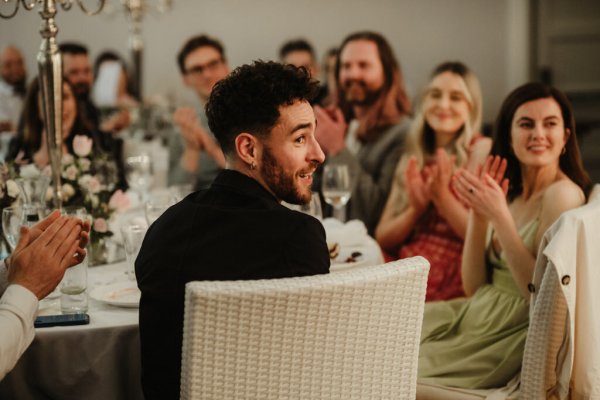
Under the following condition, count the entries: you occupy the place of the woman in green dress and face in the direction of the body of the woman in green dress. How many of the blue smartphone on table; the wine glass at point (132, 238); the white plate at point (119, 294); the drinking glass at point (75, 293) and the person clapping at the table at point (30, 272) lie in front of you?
5

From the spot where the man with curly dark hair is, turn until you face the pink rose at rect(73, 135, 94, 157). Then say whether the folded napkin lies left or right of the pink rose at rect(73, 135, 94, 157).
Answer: right

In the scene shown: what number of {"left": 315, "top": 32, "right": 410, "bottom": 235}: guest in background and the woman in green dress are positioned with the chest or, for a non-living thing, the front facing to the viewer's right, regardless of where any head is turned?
0

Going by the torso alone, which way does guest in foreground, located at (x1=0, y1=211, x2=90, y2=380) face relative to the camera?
to the viewer's right

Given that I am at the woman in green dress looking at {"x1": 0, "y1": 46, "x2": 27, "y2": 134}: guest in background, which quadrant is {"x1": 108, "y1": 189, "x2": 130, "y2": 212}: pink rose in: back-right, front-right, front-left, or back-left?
front-left

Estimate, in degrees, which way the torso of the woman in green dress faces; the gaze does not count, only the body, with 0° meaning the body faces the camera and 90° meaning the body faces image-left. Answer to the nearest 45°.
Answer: approximately 45°

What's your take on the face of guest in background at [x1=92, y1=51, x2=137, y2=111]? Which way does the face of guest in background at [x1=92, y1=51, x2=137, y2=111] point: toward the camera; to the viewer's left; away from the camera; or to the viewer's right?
toward the camera

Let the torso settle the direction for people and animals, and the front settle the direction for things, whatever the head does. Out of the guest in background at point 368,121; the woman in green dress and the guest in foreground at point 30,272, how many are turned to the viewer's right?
1

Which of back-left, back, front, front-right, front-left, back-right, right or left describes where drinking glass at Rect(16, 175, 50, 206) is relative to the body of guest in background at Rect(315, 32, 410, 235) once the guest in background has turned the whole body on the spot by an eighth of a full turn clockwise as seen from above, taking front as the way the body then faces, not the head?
front-left

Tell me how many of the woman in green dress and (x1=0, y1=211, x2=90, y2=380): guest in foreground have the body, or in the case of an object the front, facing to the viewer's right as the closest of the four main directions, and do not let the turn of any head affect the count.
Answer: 1

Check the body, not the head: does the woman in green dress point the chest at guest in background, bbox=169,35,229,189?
no

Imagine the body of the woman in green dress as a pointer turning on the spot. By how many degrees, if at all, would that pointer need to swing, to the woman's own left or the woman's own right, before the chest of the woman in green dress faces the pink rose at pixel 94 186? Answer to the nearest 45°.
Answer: approximately 45° to the woman's own right

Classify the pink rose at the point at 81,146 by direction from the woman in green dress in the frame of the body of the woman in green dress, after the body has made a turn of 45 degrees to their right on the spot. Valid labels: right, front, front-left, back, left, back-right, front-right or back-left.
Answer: front

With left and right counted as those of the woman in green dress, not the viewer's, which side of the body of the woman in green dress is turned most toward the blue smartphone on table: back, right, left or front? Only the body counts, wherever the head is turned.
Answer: front

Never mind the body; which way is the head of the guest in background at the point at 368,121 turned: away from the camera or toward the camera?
toward the camera
